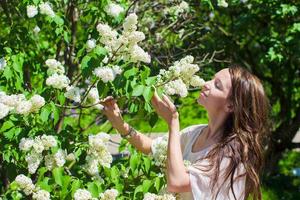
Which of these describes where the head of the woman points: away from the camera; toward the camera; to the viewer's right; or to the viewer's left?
to the viewer's left

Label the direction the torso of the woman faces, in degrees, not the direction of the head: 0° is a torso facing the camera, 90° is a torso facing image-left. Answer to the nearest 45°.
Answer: approximately 90°

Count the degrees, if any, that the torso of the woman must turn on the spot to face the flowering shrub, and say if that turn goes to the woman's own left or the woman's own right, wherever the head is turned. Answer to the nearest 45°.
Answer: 0° — they already face it
